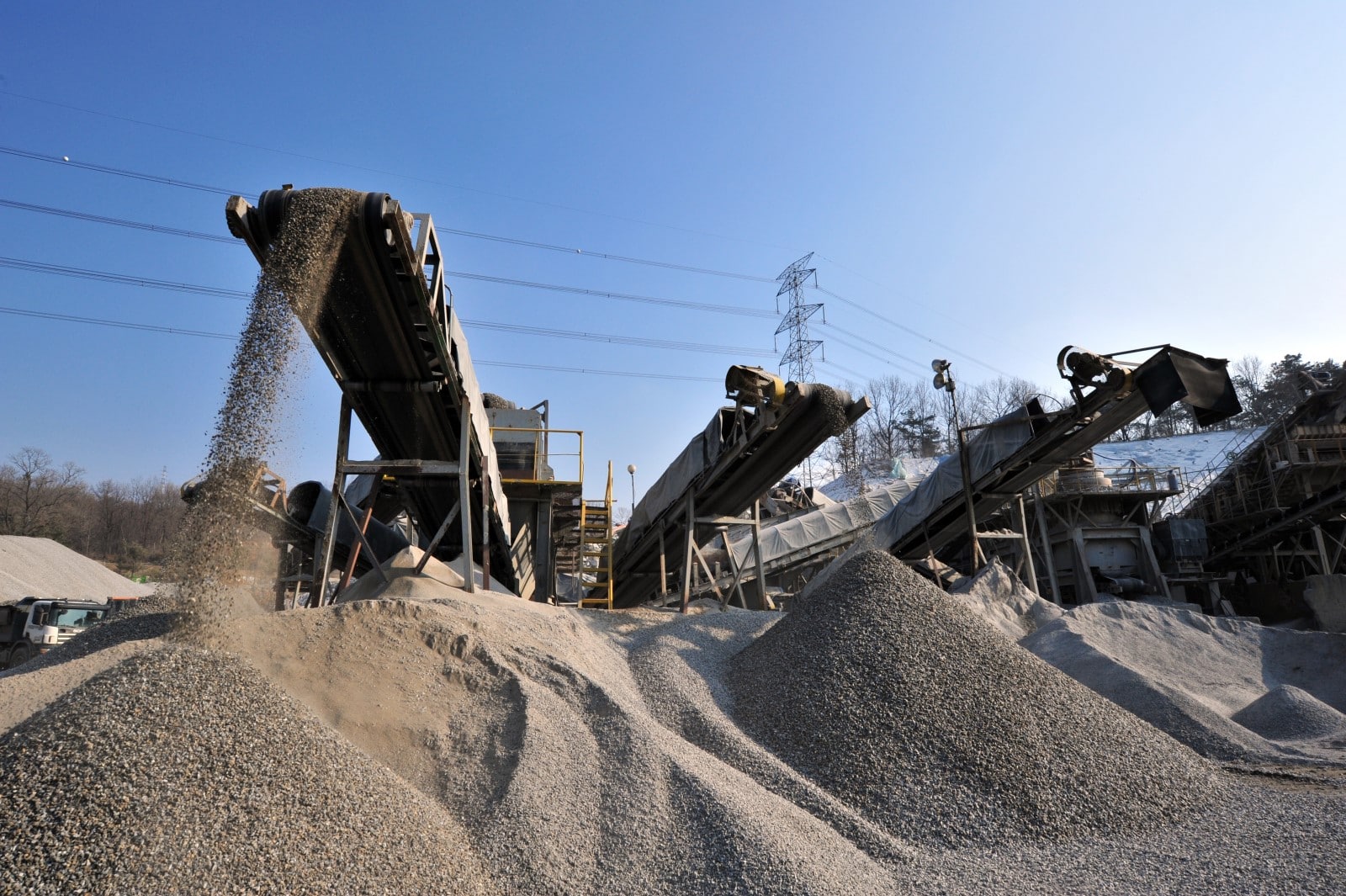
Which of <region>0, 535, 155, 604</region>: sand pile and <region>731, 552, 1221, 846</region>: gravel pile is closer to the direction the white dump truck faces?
the gravel pile

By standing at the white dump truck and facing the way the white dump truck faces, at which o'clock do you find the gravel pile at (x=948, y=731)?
The gravel pile is roughly at 1 o'clock from the white dump truck.

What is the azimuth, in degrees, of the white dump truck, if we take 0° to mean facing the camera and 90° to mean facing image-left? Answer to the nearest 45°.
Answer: approximately 315°

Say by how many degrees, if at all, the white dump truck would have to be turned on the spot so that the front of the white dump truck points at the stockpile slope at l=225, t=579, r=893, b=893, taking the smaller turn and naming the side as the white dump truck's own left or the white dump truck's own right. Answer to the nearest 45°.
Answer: approximately 45° to the white dump truck's own right

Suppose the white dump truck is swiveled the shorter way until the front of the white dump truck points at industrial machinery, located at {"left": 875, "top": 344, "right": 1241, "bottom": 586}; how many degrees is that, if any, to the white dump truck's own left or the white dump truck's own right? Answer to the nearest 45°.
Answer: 0° — it already faces it

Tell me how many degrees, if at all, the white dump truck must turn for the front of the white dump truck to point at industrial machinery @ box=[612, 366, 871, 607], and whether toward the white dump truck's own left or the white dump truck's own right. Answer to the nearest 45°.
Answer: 0° — it already faces it
